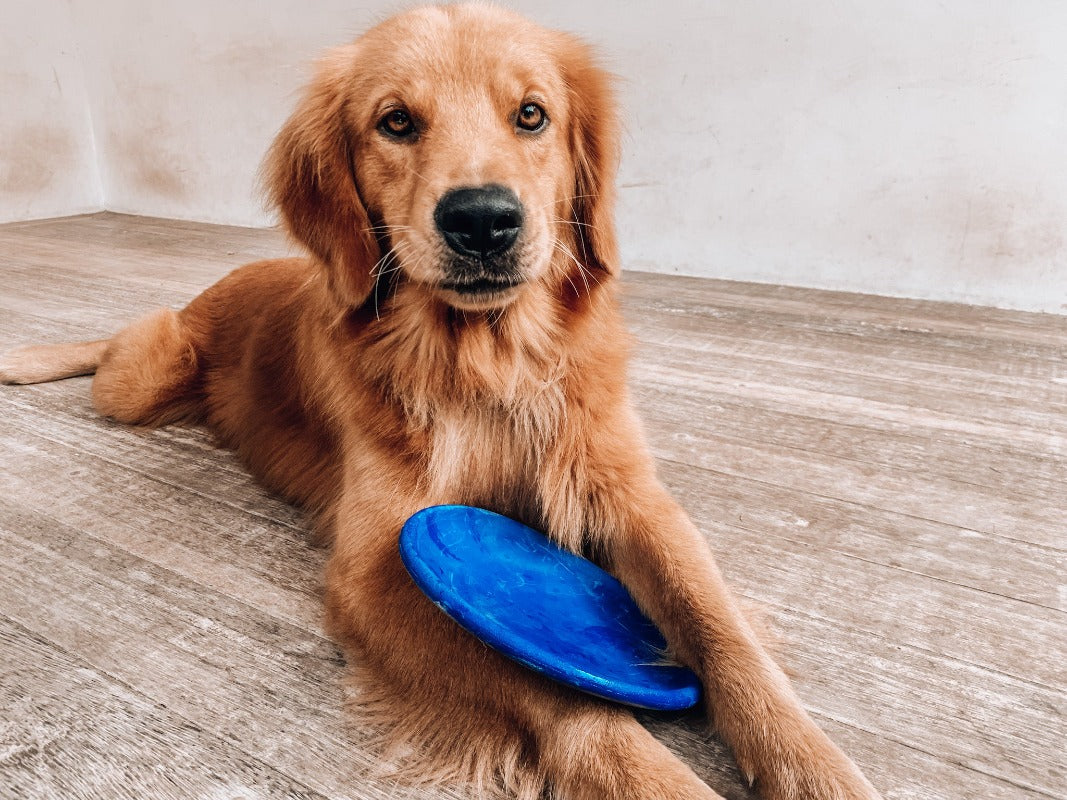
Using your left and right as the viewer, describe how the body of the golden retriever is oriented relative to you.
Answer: facing the viewer and to the right of the viewer
